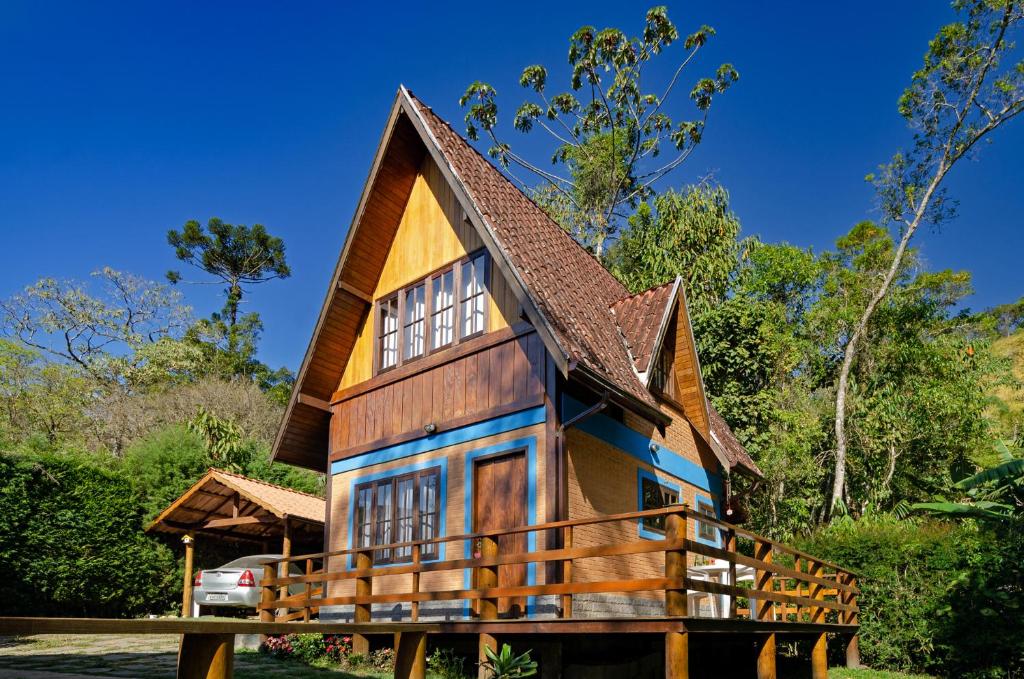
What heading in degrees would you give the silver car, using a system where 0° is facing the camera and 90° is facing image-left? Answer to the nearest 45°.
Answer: approximately 225°

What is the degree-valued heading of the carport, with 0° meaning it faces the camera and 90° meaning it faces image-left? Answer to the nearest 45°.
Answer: approximately 45°

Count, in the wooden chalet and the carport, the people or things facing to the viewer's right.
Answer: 0

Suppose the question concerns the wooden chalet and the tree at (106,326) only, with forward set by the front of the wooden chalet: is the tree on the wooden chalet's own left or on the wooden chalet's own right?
on the wooden chalet's own right

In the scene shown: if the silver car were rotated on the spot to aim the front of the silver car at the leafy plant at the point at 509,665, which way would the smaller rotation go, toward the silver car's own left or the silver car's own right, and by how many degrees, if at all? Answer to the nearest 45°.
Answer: approximately 135° to the silver car's own right

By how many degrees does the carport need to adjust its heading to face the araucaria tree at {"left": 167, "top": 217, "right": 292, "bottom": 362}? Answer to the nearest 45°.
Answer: approximately 135° to its right

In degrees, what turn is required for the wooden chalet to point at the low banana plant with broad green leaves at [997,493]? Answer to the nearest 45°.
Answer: approximately 135° to its left

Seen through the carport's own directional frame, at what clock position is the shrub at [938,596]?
The shrub is roughly at 9 o'clock from the carport.

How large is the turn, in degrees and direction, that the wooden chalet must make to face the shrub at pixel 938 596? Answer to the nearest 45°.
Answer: approximately 135° to its left

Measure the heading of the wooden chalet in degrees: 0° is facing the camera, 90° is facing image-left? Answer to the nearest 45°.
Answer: approximately 45°

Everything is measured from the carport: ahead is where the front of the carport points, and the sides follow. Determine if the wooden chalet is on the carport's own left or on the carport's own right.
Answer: on the carport's own left

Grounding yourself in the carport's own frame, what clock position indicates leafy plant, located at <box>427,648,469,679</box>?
The leafy plant is roughly at 10 o'clock from the carport.

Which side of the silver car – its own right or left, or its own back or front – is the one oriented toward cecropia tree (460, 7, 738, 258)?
front

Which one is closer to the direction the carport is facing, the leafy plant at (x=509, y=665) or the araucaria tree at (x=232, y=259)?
the leafy plant

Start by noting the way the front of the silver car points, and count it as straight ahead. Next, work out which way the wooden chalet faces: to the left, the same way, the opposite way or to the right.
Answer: the opposite way
